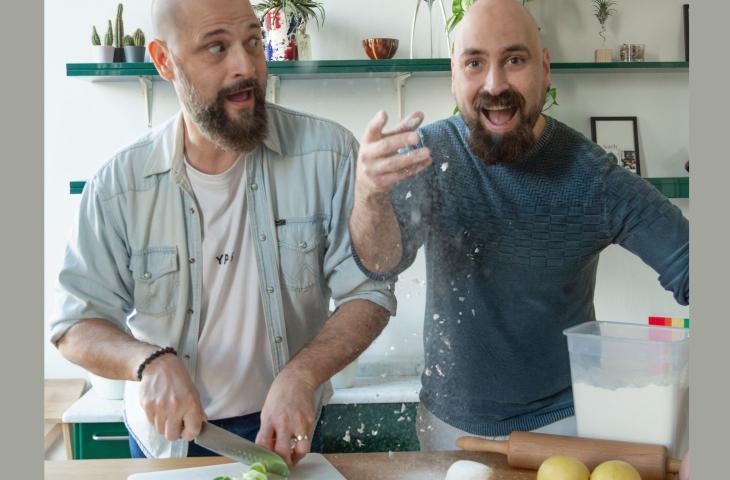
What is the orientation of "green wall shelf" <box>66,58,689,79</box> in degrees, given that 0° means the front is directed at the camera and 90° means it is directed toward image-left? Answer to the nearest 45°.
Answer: approximately 0°

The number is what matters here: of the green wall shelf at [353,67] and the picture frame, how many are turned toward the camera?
2

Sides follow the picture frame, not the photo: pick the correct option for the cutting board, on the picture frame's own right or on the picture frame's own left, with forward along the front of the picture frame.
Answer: on the picture frame's own right
